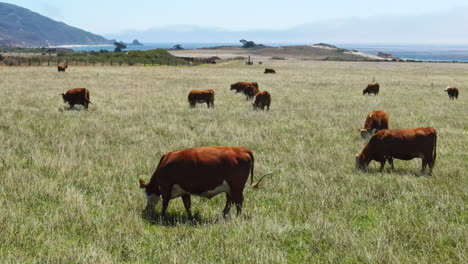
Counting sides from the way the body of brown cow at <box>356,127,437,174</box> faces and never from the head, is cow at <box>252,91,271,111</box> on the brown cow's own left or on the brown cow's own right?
on the brown cow's own right

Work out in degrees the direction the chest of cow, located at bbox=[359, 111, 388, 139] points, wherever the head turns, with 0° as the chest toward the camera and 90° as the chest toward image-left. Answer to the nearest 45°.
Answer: approximately 45°

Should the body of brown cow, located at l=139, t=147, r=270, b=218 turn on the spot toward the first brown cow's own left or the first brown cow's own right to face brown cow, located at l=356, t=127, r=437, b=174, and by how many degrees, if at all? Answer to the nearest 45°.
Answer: approximately 135° to the first brown cow's own right

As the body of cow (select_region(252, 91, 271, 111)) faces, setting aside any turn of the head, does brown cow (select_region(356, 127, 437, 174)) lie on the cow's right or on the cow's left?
on the cow's left

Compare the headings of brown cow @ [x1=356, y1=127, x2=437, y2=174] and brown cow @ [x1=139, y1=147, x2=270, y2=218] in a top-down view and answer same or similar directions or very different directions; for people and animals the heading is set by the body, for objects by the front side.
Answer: same or similar directions

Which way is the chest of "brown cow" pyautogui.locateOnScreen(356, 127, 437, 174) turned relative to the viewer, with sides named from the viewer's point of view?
facing to the left of the viewer

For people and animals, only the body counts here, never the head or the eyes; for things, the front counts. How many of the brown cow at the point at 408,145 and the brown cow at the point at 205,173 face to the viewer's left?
2

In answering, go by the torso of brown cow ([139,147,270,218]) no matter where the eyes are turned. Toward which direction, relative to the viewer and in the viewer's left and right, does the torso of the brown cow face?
facing to the left of the viewer

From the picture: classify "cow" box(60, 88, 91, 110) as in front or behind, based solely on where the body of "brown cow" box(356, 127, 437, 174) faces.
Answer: in front

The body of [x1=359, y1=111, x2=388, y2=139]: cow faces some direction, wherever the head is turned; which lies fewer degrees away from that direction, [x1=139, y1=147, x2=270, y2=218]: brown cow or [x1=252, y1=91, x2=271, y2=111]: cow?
the brown cow

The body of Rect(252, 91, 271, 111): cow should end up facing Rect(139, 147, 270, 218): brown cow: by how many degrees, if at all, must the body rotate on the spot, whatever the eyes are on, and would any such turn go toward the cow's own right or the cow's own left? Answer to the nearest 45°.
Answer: approximately 45° to the cow's own left

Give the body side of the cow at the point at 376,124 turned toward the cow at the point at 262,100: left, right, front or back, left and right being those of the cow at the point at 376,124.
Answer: right

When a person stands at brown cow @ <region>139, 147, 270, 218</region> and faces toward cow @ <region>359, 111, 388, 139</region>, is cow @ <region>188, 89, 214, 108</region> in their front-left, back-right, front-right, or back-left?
front-left

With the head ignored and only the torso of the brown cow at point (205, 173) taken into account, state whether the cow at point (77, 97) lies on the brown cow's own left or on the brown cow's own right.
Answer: on the brown cow's own right
